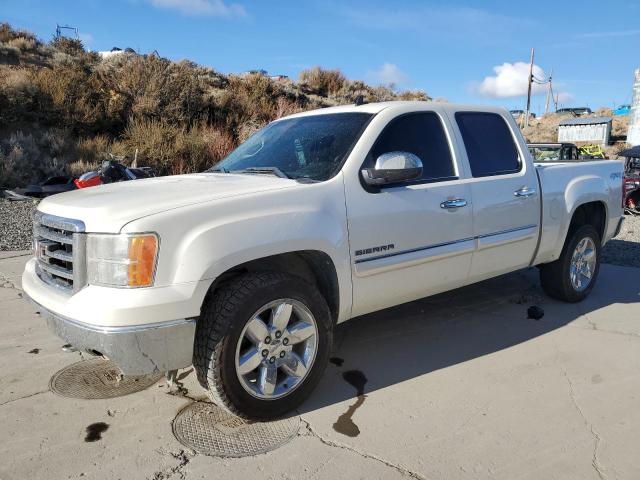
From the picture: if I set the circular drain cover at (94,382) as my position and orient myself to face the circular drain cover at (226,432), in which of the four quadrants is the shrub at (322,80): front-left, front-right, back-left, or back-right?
back-left

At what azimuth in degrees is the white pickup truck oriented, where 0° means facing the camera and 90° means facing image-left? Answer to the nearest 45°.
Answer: approximately 45°

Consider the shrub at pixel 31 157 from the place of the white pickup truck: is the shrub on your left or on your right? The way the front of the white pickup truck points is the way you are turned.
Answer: on your right

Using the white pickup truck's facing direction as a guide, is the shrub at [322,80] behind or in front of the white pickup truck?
behind

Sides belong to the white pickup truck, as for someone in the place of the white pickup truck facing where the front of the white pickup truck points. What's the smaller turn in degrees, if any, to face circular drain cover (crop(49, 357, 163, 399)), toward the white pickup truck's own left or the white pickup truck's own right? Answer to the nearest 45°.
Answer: approximately 45° to the white pickup truck's own right
